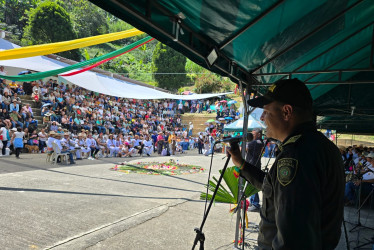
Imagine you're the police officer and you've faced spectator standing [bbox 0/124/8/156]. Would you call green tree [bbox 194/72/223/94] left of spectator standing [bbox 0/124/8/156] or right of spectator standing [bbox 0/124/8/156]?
right

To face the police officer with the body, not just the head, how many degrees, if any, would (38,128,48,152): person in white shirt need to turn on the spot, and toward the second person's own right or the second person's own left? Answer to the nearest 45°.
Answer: approximately 45° to the second person's own right

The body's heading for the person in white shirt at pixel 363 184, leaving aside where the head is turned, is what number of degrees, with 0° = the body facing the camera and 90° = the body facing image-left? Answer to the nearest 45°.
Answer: approximately 90°

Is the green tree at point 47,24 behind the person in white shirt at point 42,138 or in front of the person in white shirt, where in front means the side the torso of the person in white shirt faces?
behind

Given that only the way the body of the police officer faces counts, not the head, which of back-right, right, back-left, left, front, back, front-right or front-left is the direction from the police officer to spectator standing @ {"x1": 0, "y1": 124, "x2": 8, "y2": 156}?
front-right

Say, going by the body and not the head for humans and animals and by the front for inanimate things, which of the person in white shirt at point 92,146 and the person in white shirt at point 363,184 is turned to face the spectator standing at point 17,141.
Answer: the person in white shirt at point 363,184

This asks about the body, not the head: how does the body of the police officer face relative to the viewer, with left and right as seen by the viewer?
facing to the left of the viewer

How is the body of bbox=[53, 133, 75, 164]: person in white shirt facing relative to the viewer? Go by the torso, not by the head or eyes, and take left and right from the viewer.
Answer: facing to the right of the viewer

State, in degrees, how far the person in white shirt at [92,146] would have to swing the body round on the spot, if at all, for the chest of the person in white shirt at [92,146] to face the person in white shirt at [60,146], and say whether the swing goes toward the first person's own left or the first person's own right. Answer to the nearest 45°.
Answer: approximately 90° to the first person's own right

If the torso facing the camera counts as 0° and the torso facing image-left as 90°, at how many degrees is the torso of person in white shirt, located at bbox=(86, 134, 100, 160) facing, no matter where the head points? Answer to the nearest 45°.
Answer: approximately 315°

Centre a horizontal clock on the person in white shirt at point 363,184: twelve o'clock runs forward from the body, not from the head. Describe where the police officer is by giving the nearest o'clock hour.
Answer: The police officer is roughly at 9 o'clock from the person in white shirt.
